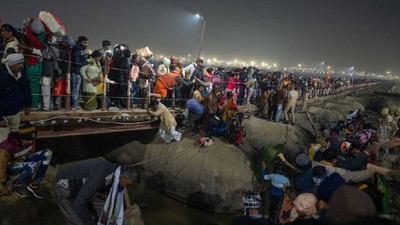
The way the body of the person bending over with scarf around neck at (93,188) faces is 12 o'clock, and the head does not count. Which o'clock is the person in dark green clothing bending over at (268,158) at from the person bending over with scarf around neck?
The person in dark green clothing bending over is roughly at 11 o'clock from the person bending over with scarf around neck.

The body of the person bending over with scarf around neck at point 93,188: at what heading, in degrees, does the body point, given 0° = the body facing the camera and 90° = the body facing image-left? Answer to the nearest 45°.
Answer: approximately 270°

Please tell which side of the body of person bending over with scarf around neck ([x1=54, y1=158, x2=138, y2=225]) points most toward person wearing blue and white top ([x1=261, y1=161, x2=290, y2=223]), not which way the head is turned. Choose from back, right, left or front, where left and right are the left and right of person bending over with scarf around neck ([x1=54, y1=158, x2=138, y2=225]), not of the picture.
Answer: front
